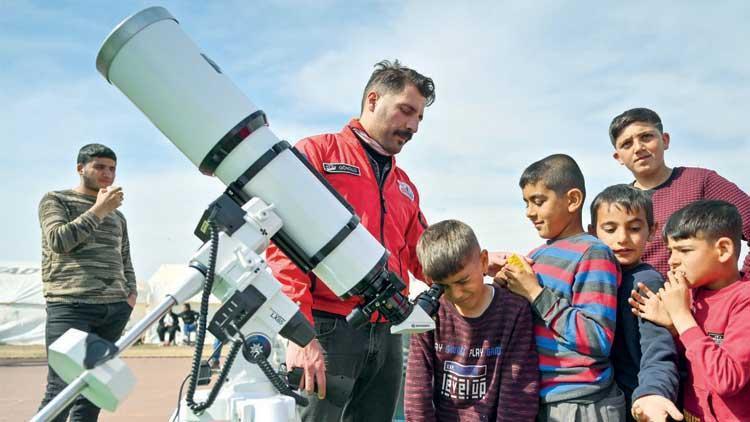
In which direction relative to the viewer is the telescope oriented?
to the viewer's left

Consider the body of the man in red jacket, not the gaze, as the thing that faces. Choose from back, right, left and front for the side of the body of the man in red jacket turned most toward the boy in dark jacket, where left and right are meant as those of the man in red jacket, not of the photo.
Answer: front

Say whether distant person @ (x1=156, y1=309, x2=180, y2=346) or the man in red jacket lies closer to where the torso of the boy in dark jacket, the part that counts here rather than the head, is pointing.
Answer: the man in red jacket

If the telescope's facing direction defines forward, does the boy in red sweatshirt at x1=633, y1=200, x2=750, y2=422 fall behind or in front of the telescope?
behind

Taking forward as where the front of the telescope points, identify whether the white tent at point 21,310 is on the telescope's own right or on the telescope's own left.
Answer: on the telescope's own right

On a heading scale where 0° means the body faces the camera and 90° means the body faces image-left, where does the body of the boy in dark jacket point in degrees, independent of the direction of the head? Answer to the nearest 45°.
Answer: approximately 45°

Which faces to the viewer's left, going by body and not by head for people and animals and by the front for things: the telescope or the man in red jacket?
the telescope

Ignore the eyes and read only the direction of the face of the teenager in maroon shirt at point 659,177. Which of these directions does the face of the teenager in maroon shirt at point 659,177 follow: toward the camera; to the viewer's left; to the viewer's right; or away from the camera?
toward the camera

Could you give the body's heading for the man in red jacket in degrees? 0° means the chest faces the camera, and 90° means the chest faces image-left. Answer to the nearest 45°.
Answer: approximately 315°

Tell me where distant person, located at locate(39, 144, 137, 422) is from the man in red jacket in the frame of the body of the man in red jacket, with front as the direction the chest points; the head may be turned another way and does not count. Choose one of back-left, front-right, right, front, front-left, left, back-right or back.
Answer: back

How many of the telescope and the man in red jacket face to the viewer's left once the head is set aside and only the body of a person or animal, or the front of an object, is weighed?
1

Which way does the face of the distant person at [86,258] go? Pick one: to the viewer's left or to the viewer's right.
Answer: to the viewer's right

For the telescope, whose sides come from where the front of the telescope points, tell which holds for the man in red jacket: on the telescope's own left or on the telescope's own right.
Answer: on the telescope's own right
